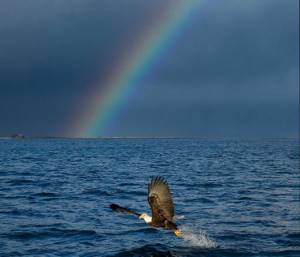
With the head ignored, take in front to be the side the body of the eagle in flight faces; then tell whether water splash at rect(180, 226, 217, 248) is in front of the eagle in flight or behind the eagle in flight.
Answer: behind

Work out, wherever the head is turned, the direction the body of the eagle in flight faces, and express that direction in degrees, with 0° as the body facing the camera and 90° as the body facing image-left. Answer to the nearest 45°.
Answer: approximately 45°
